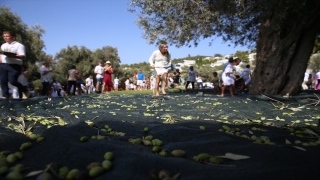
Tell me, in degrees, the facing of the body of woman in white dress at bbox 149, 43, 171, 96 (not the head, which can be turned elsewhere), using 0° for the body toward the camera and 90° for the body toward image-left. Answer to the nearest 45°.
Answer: approximately 315°

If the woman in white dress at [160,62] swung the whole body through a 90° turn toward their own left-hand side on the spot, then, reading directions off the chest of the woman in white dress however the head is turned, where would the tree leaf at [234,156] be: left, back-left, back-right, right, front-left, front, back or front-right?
back-right

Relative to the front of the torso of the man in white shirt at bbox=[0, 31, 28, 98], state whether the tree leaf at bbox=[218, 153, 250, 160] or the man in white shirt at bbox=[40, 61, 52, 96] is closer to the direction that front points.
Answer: the tree leaf

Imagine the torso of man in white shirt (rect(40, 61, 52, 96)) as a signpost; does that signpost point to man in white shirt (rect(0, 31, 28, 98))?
no

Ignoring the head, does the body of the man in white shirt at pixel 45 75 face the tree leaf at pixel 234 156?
no

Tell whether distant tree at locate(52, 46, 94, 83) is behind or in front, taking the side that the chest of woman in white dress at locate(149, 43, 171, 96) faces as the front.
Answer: behind

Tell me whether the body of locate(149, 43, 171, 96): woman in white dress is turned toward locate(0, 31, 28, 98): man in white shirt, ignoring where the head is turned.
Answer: no

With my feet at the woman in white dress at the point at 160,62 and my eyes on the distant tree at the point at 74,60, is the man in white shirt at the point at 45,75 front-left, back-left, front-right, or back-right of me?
front-left

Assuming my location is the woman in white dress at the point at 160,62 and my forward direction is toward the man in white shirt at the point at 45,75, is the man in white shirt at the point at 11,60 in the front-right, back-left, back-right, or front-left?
front-left

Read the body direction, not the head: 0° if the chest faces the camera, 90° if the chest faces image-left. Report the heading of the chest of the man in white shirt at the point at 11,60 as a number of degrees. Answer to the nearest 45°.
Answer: approximately 45°
